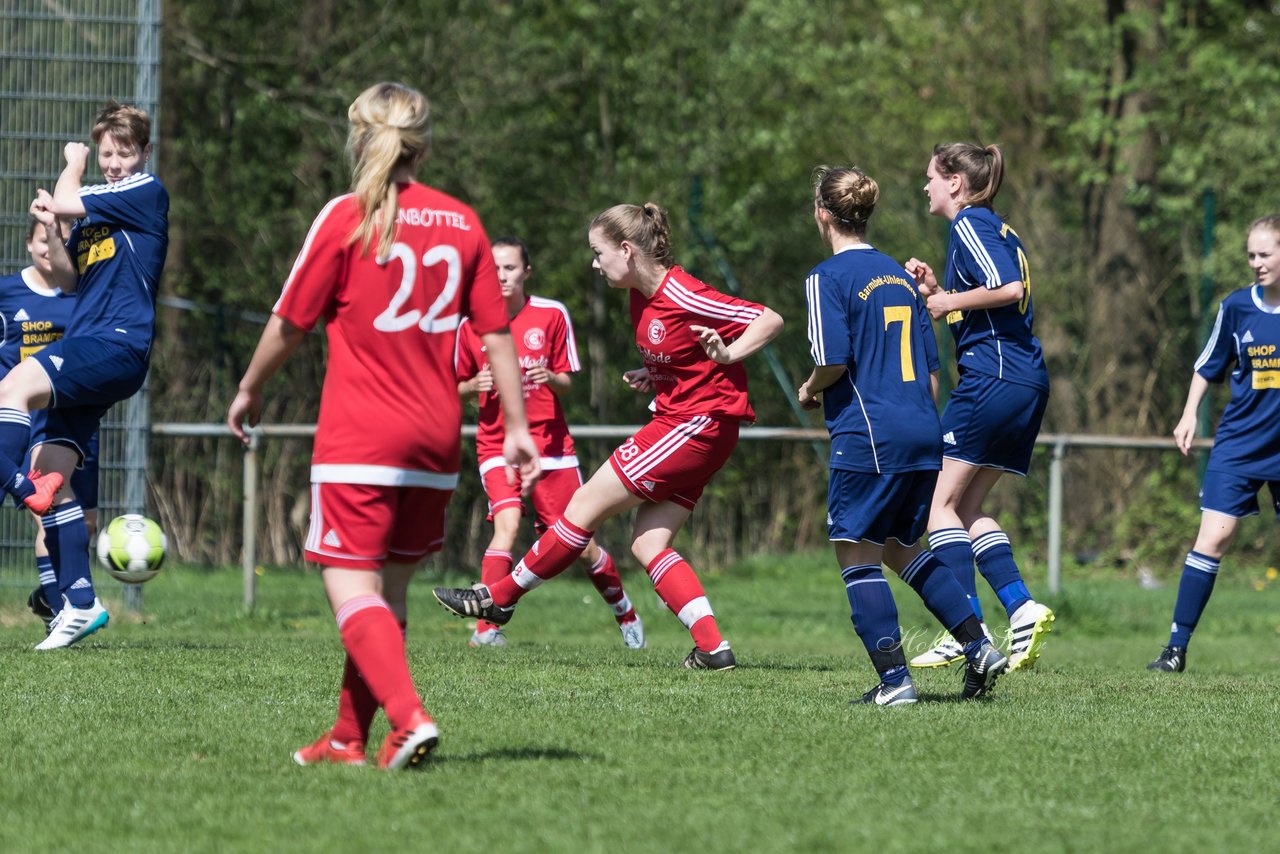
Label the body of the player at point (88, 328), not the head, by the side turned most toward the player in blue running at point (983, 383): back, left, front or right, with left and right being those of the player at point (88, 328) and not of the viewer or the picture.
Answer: left

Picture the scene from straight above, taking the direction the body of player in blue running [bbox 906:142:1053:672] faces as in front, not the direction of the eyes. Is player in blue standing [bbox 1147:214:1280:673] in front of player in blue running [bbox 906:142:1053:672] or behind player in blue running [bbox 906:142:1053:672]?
behind

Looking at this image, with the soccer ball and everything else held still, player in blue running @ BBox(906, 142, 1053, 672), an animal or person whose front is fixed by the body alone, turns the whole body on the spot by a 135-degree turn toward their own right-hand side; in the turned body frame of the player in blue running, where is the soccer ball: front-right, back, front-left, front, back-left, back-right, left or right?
back-left

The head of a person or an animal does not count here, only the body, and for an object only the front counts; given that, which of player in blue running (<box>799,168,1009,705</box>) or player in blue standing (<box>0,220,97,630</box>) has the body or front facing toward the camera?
player in blue standing (<box>0,220,97,630</box>)

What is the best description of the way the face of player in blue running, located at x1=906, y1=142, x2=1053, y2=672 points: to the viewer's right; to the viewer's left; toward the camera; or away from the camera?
to the viewer's left

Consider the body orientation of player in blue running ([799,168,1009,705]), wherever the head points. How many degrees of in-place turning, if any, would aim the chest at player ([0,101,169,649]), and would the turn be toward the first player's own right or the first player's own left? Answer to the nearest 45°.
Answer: approximately 45° to the first player's own left

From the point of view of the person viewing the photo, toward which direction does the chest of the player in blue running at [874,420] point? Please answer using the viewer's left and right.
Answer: facing away from the viewer and to the left of the viewer

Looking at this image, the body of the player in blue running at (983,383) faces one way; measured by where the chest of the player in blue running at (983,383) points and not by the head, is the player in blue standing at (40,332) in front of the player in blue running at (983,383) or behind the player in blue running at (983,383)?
in front

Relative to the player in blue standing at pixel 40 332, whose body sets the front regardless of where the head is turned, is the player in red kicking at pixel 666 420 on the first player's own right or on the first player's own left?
on the first player's own left

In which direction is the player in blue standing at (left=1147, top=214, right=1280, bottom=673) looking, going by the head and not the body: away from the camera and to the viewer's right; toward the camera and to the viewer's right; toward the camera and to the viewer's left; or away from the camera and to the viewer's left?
toward the camera and to the viewer's left

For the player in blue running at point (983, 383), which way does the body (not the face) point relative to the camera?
to the viewer's left

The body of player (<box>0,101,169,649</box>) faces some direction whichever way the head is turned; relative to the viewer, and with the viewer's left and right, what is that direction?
facing the viewer and to the left of the viewer

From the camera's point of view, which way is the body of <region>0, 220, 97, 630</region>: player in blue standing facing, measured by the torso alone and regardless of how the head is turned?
toward the camera

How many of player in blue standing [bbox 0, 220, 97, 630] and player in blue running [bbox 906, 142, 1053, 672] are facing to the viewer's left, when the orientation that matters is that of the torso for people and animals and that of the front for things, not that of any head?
1

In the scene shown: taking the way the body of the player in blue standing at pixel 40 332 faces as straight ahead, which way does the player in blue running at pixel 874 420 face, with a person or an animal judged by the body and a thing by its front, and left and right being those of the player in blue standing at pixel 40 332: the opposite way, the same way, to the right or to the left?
the opposite way
